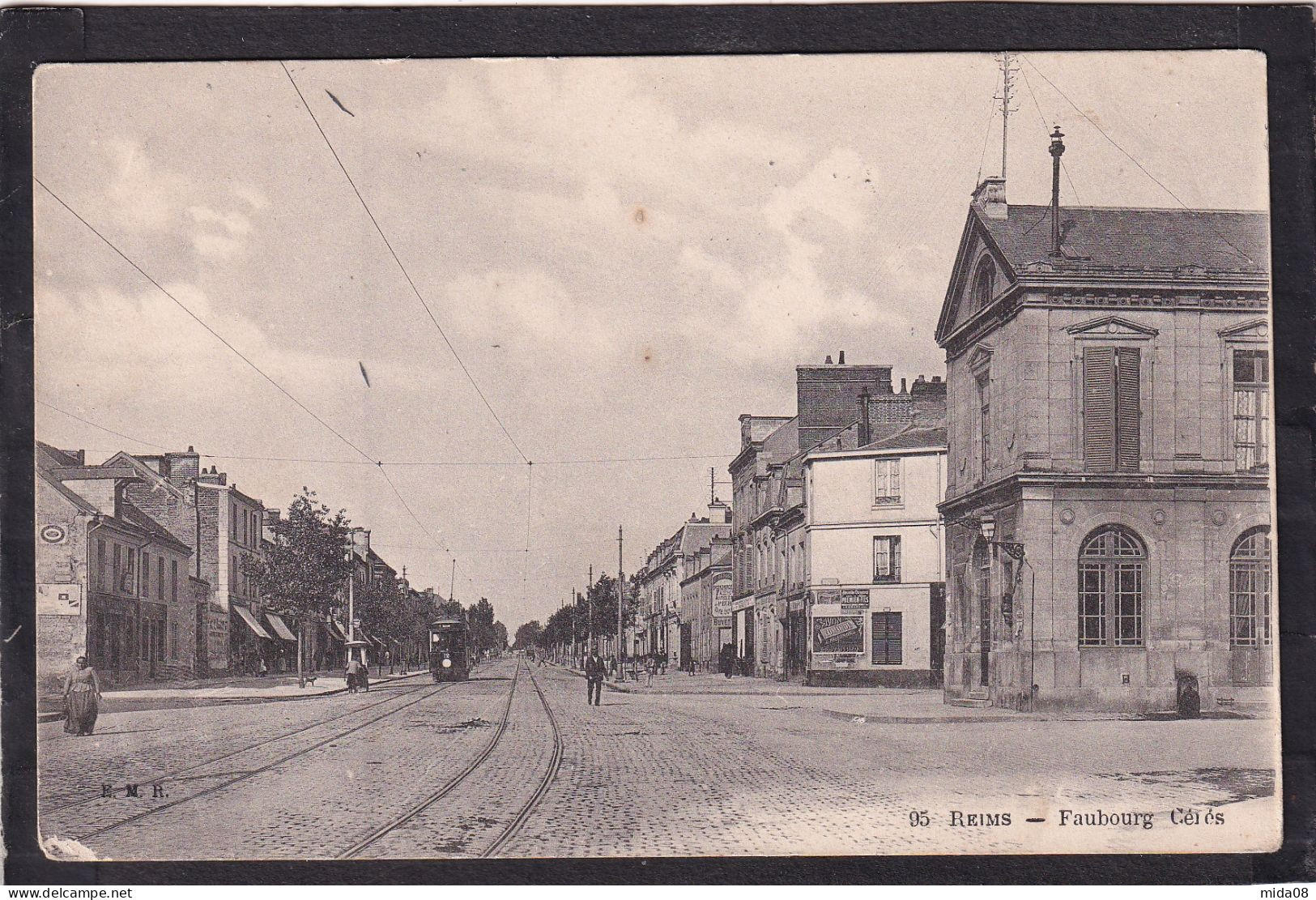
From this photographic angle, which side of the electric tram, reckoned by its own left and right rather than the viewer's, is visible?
front

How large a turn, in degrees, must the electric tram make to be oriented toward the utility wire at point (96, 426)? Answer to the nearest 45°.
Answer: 0° — it already faces it

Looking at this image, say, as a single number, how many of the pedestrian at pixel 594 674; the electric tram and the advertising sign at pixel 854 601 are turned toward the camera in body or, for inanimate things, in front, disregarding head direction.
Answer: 3

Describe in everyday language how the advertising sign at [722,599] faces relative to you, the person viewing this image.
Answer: facing the viewer

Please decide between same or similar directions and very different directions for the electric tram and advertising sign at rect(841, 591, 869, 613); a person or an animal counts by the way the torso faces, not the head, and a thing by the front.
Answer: same or similar directions

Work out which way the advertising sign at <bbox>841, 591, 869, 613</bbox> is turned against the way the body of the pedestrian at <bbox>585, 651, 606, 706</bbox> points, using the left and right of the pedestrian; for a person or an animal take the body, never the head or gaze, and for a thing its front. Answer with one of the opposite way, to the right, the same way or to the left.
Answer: the same way

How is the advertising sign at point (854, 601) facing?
toward the camera

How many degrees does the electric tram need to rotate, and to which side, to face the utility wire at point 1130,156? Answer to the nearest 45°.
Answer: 0° — it already faces it

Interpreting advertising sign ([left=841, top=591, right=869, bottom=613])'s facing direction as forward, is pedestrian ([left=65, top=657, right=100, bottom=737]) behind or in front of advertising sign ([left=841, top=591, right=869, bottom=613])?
in front

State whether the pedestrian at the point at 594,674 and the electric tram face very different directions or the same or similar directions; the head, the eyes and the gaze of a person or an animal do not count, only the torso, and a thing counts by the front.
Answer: same or similar directions

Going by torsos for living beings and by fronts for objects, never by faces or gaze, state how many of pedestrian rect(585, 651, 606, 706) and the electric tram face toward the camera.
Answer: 2

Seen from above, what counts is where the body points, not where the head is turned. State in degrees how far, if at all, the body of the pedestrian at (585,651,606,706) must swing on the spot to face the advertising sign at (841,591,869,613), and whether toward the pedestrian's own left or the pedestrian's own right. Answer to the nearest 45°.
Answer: approximately 135° to the pedestrian's own left

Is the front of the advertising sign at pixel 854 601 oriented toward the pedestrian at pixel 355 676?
no
